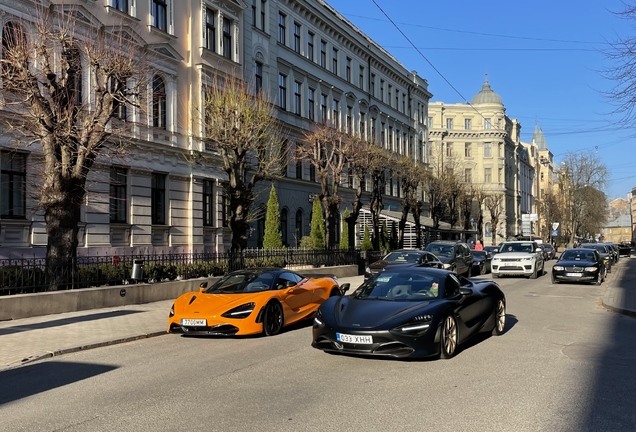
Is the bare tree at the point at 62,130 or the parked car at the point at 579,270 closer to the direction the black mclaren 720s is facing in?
the bare tree

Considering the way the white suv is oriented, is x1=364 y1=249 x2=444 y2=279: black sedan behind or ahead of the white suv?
ahead

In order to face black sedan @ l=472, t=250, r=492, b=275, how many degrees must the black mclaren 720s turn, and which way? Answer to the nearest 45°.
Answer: approximately 135° to its right

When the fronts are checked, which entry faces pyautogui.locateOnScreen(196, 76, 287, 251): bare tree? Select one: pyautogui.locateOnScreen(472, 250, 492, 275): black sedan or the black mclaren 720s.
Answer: the black sedan

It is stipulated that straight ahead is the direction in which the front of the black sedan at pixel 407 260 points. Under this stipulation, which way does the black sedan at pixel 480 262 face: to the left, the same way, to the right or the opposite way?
the same way

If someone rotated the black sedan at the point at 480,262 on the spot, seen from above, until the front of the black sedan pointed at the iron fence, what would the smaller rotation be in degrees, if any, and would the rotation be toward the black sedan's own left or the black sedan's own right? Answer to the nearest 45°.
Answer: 0° — it already faces it

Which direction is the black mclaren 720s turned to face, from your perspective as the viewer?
facing the viewer and to the left of the viewer

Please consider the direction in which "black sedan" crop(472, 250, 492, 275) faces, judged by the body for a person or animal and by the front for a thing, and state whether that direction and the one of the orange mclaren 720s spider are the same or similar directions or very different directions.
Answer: same or similar directions

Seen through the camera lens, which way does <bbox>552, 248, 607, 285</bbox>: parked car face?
facing the viewer

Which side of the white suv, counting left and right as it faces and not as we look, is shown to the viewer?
front

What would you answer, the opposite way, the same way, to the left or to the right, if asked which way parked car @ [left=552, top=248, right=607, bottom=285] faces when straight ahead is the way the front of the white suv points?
the same way

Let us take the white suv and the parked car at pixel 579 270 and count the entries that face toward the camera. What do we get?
2

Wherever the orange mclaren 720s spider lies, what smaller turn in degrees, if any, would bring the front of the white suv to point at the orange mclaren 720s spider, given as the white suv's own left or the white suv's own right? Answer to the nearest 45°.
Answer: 0° — it already faces it

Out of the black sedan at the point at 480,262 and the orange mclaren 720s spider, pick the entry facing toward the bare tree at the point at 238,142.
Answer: the black sedan

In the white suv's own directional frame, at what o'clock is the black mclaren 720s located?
The black mclaren 720s is roughly at 12 o'clock from the white suv.

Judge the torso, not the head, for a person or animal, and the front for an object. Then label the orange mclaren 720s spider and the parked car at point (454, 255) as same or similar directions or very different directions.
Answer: same or similar directions

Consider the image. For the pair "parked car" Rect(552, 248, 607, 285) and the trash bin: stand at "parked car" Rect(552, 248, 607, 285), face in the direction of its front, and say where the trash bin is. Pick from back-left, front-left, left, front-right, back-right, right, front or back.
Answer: front-right
